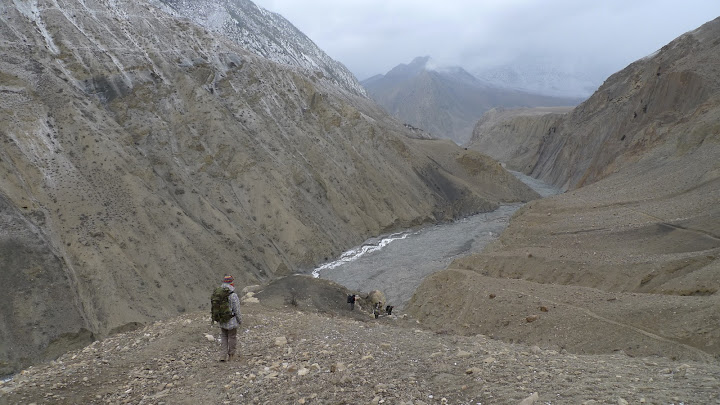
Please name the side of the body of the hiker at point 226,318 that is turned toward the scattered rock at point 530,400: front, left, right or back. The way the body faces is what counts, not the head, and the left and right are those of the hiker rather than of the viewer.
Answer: right

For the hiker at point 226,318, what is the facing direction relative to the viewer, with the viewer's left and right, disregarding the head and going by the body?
facing away from the viewer and to the right of the viewer
